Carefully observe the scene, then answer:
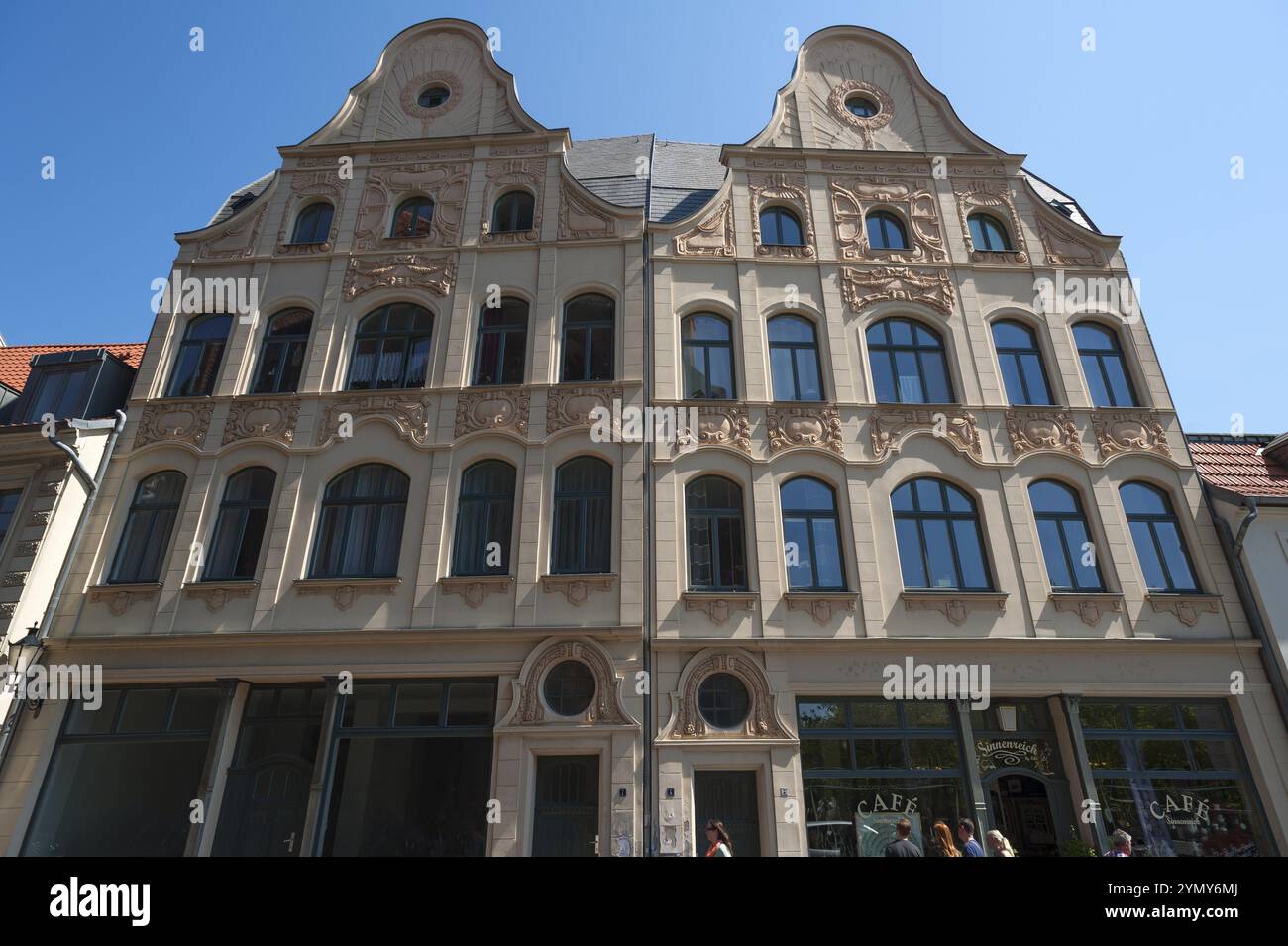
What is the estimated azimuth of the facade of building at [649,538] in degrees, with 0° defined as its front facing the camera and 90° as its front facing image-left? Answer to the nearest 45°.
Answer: approximately 0°
